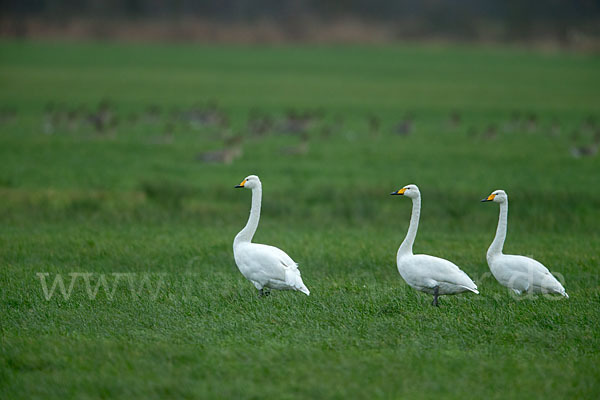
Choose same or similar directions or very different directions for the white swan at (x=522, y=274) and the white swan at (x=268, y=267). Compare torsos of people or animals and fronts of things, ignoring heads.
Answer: same or similar directions

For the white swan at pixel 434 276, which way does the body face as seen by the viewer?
to the viewer's left

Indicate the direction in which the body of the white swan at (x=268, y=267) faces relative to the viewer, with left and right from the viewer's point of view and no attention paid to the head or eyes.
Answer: facing to the left of the viewer

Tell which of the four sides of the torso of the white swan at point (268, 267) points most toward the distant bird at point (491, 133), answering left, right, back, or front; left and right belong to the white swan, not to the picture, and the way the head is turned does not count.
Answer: right

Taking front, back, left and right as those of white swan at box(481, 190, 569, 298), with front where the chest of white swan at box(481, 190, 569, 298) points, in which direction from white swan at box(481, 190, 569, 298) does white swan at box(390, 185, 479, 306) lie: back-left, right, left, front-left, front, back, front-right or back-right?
front-left

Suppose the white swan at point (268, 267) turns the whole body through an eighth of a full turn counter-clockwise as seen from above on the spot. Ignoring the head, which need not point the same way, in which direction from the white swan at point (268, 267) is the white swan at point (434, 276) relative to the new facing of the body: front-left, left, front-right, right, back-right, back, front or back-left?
back-left

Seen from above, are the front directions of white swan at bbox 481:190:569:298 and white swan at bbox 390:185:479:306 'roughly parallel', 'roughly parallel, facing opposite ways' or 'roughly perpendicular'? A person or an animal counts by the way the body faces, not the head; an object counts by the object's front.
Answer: roughly parallel

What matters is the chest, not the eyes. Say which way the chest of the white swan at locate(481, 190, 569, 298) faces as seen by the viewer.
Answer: to the viewer's left

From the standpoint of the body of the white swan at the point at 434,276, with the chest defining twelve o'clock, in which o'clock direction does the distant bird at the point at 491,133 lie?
The distant bird is roughly at 3 o'clock from the white swan.

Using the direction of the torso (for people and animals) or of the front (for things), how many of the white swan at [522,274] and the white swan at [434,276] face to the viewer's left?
2

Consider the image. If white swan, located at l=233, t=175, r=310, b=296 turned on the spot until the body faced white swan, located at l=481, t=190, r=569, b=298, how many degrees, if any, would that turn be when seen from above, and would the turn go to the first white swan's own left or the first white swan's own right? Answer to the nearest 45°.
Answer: approximately 180°
